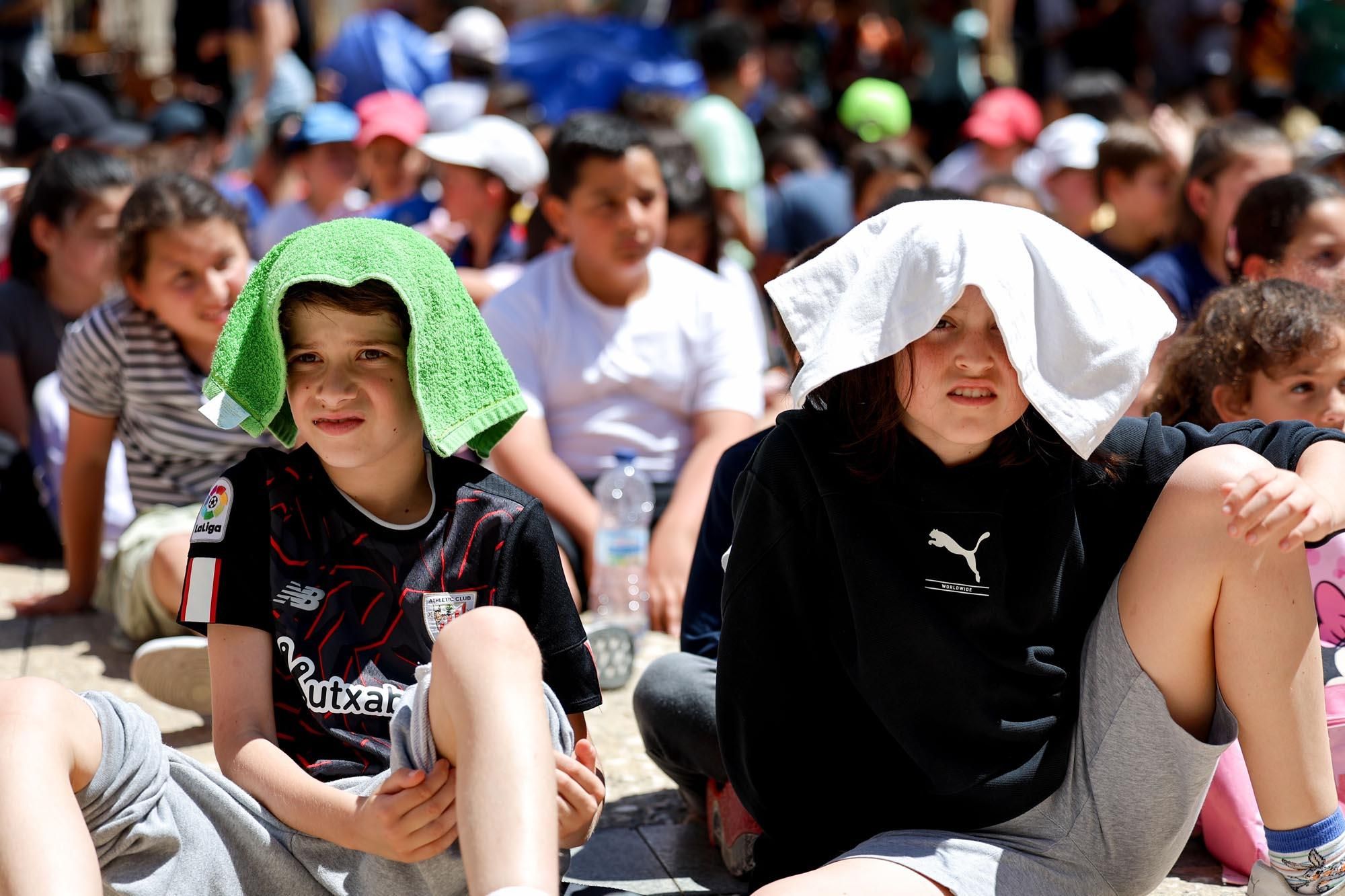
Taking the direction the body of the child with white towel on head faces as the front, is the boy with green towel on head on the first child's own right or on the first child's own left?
on the first child's own right

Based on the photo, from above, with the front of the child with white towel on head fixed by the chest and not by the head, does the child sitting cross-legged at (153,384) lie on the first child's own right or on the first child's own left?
on the first child's own right

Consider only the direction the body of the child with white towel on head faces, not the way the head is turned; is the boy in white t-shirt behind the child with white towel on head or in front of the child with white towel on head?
behind

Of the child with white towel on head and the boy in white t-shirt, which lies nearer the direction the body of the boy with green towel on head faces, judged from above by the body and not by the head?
the child with white towel on head

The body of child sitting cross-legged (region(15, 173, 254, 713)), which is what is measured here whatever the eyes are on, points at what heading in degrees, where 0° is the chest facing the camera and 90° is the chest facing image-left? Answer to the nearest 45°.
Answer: approximately 315°

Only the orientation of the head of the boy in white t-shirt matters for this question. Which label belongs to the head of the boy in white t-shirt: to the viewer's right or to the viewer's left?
to the viewer's right

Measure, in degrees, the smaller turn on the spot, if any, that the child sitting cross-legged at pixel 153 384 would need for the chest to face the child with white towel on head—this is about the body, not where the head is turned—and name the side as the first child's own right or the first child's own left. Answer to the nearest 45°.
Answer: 0° — they already face them

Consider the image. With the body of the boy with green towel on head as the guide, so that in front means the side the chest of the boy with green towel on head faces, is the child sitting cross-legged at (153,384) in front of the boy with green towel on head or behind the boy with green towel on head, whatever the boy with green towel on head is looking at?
behind

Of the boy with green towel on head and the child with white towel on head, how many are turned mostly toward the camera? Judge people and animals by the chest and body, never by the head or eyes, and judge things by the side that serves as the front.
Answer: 2
